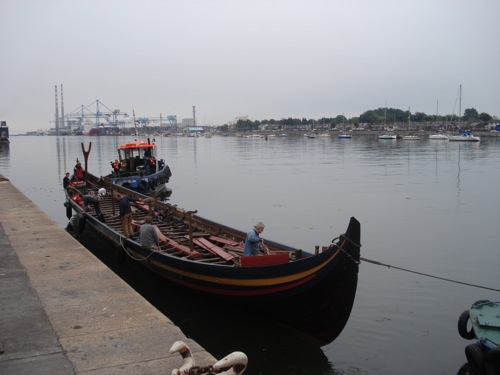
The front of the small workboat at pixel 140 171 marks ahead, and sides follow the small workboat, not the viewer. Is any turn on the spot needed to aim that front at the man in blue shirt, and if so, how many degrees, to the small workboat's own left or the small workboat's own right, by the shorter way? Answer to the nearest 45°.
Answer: approximately 45° to the small workboat's own right

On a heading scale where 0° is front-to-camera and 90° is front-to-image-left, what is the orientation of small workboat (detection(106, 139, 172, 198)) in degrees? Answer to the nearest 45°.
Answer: approximately 315°

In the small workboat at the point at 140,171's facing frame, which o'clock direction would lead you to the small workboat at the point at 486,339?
the small workboat at the point at 486,339 is roughly at 1 o'clock from the small workboat at the point at 140,171.
